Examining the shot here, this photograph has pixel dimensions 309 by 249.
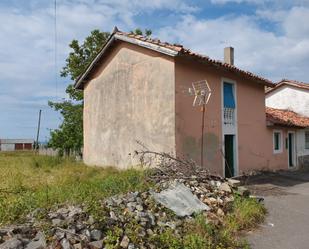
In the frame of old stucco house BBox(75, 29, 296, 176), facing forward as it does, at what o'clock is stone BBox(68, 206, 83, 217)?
The stone is roughly at 2 o'clock from the old stucco house.

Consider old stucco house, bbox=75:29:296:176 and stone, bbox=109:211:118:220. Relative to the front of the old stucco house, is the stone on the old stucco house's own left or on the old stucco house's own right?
on the old stucco house's own right

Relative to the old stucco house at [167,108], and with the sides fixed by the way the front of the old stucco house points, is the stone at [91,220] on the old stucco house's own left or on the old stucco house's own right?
on the old stucco house's own right

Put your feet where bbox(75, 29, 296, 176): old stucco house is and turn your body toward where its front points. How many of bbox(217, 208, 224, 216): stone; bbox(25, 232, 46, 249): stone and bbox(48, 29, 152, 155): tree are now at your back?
1

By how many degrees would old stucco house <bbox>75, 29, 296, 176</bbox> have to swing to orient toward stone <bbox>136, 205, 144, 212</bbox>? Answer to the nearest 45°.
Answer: approximately 45° to its right

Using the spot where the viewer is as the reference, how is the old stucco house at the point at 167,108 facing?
facing the viewer and to the right of the viewer

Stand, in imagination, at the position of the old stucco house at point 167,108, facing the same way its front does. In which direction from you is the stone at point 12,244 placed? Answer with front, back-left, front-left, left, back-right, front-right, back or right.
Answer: front-right

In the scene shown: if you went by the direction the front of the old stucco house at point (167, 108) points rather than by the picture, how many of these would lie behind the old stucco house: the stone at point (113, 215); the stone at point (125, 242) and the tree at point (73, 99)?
1

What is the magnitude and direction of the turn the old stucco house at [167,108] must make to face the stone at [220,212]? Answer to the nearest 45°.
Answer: approximately 45° to its right

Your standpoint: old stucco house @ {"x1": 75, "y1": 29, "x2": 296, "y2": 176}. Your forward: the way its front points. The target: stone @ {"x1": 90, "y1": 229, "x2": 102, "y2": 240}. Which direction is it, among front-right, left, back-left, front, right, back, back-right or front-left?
front-right

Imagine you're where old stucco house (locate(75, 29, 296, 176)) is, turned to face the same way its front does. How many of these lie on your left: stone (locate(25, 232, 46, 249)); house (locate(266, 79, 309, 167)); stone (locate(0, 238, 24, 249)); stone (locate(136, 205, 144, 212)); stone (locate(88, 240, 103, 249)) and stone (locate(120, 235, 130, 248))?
1

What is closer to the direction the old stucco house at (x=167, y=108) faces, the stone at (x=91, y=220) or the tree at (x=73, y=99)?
the stone

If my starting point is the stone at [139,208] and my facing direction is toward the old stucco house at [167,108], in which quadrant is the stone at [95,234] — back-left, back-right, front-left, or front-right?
back-left

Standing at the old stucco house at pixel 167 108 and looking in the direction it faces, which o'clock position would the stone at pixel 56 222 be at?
The stone is roughly at 2 o'clock from the old stucco house.

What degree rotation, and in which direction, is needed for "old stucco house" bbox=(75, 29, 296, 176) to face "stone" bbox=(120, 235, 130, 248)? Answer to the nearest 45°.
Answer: approximately 45° to its right

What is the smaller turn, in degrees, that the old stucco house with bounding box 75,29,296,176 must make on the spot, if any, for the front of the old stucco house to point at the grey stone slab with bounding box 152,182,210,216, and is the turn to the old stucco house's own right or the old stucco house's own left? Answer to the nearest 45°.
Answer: approximately 45° to the old stucco house's own right

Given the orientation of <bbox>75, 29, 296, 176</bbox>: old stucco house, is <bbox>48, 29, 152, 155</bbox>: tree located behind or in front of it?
behind
